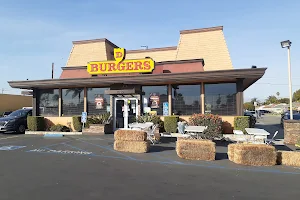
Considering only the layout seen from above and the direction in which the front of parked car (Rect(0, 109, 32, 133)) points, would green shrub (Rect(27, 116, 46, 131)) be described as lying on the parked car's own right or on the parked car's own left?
on the parked car's own left

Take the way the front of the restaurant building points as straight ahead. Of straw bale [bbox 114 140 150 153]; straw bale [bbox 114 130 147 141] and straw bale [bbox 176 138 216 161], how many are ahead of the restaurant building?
3

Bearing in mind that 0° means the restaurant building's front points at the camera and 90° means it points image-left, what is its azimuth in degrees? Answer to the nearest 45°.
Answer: approximately 0°

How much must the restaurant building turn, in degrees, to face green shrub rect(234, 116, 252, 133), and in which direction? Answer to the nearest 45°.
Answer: approximately 45° to its left
